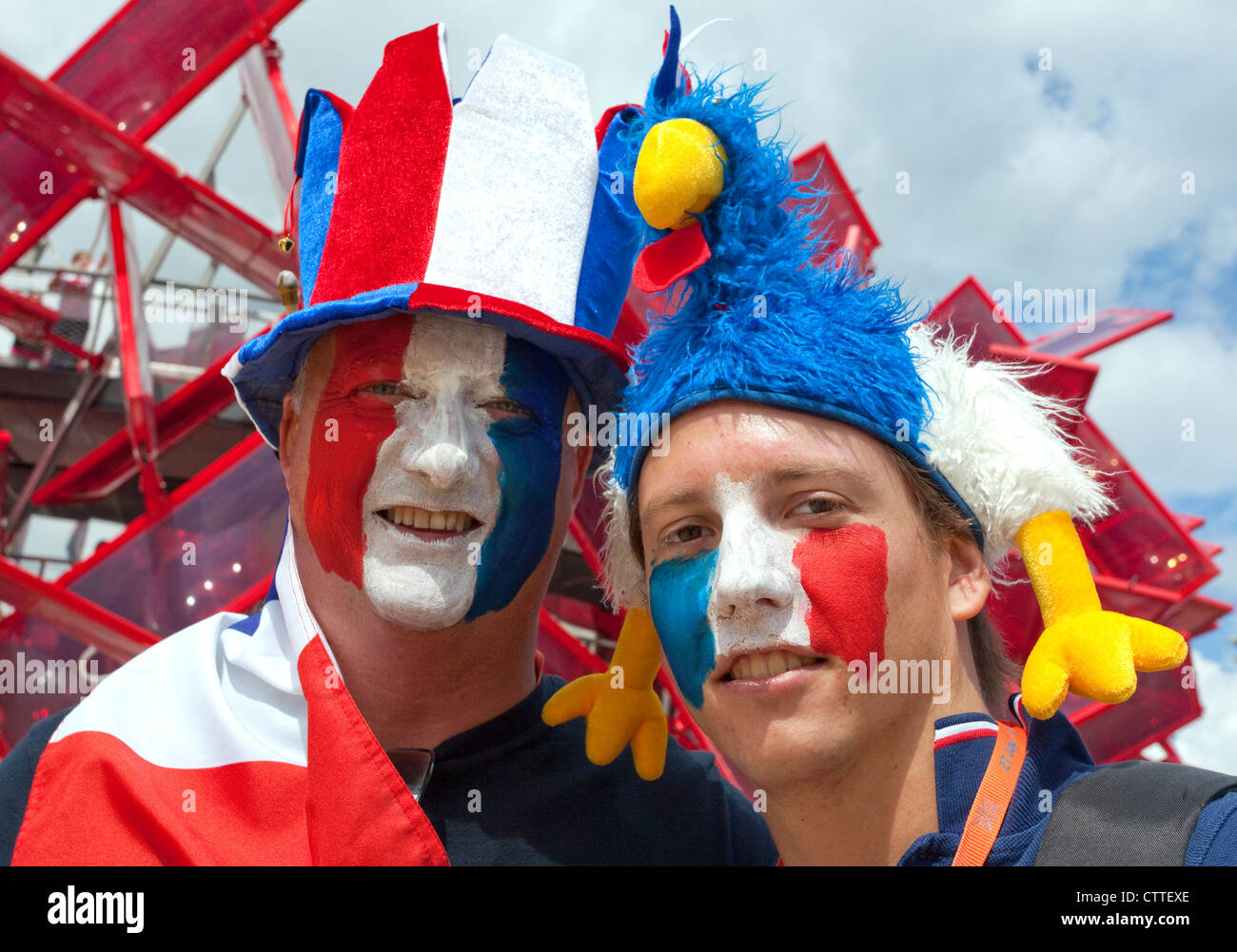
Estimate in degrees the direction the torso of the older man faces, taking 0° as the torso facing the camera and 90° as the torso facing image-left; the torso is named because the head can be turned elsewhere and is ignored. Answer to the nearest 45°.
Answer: approximately 0°

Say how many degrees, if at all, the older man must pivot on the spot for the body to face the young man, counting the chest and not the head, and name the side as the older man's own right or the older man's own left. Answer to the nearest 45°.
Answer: approximately 45° to the older man's own left

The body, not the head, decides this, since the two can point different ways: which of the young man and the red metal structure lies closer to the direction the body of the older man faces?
the young man
